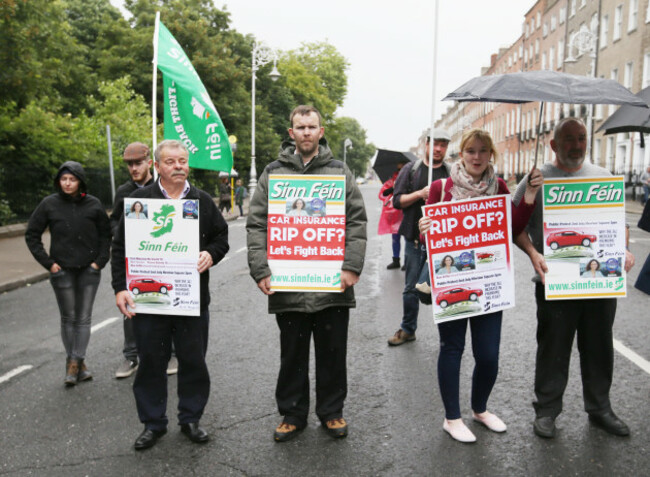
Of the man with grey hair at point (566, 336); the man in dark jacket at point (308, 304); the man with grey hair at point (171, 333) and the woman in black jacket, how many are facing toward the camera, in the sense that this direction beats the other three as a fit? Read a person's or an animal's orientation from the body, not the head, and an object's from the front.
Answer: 4

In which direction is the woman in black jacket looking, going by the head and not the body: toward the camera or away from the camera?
toward the camera

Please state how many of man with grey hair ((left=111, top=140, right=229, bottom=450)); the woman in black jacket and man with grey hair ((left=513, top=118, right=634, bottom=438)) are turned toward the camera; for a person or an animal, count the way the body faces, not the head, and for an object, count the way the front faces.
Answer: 3

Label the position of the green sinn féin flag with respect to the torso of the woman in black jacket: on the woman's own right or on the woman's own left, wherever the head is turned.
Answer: on the woman's own left

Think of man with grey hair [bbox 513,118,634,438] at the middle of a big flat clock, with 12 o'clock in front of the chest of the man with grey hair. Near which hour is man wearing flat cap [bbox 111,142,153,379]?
The man wearing flat cap is roughly at 3 o'clock from the man with grey hair.

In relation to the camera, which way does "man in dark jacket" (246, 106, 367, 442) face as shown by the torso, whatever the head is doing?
toward the camera

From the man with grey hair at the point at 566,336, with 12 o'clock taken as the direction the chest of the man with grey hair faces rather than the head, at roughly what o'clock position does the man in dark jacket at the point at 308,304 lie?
The man in dark jacket is roughly at 2 o'clock from the man with grey hair.

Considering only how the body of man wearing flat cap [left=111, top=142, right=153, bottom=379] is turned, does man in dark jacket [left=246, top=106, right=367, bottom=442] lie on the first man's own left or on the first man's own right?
on the first man's own left

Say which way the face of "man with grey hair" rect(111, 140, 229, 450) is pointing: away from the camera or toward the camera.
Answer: toward the camera

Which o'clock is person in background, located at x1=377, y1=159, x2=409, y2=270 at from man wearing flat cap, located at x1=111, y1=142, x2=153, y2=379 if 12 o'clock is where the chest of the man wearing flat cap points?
The person in background is roughly at 6 o'clock from the man wearing flat cap.

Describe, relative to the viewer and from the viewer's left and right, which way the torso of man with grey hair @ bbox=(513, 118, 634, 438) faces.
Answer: facing the viewer

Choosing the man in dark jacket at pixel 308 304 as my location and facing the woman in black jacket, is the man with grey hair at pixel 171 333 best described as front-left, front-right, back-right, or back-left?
front-left

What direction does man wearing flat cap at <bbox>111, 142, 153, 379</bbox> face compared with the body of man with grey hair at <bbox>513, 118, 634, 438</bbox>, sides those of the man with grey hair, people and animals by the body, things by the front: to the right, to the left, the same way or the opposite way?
the same way

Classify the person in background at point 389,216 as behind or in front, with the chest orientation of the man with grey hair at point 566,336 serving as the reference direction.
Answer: behind

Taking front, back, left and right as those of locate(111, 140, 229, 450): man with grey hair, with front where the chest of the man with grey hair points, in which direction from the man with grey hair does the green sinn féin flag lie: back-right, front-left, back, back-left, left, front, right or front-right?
back

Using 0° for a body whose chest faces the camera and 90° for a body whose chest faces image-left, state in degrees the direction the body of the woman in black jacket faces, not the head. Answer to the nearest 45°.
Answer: approximately 0°

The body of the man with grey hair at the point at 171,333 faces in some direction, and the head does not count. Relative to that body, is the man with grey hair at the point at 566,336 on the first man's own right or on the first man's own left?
on the first man's own left
